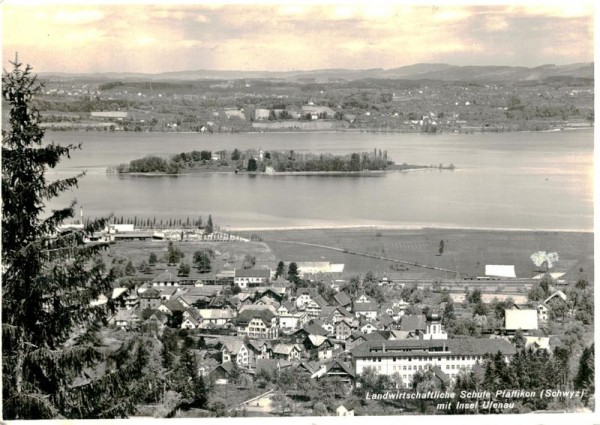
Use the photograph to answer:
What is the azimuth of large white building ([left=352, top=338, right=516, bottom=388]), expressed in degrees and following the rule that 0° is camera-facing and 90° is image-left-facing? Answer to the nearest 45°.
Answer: approximately 0°

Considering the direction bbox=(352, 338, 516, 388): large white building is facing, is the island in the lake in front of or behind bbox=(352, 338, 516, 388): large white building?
behind

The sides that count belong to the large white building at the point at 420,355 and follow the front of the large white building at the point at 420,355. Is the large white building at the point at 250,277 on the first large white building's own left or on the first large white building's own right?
on the first large white building's own right
